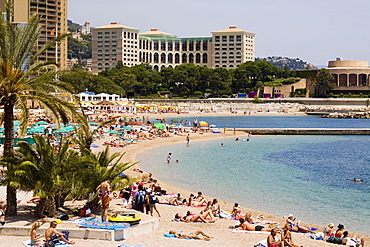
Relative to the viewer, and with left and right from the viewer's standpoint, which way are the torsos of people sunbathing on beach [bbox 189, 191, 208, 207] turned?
facing away from the viewer

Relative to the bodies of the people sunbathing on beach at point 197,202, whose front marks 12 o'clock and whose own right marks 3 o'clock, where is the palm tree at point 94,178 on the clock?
The palm tree is roughly at 7 o'clock from the people sunbathing on beach.

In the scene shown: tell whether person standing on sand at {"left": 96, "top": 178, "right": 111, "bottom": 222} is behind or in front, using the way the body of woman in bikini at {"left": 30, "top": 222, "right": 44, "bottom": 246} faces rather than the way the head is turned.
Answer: in front

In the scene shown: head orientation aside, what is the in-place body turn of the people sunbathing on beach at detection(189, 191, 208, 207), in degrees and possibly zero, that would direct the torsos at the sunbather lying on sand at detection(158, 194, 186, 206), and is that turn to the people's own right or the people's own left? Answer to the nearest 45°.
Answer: approximately 90° to the people's own left
